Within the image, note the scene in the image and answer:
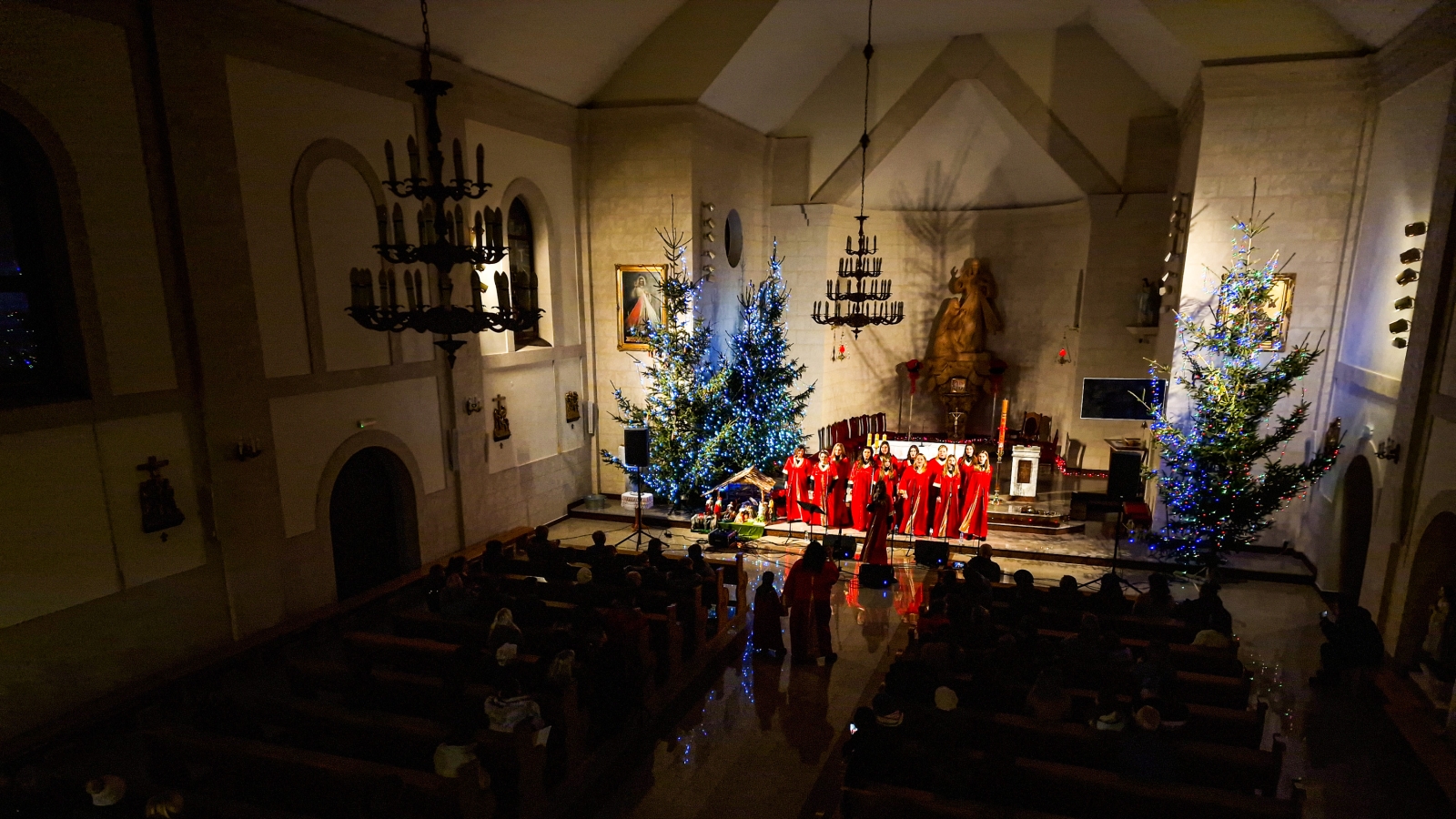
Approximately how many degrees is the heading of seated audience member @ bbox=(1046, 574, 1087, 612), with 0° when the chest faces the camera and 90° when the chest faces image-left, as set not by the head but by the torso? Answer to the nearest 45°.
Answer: approximately 180°

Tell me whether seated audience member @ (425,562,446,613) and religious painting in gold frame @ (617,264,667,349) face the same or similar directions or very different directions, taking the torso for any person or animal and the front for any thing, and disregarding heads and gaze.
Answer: very different directions

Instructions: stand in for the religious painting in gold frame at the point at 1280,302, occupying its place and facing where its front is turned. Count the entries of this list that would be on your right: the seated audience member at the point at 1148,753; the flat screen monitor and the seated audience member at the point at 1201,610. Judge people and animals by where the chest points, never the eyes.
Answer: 1

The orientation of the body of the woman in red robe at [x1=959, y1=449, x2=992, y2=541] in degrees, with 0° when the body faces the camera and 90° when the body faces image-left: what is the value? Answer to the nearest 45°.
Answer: approximately 0°

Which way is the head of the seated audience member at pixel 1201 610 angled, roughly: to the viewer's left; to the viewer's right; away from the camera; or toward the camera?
away from the camera

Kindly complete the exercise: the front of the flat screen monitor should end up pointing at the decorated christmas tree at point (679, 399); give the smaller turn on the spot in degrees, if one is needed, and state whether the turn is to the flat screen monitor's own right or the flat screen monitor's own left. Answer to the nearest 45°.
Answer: approximately 45° to the flat screen monitor's own right

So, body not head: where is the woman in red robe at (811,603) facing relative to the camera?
away from the camera

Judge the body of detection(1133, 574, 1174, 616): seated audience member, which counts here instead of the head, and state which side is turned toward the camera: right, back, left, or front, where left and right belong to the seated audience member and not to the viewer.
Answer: back

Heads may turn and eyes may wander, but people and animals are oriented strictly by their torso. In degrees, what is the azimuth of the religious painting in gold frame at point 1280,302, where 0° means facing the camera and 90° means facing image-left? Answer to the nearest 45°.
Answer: approximately 45°
